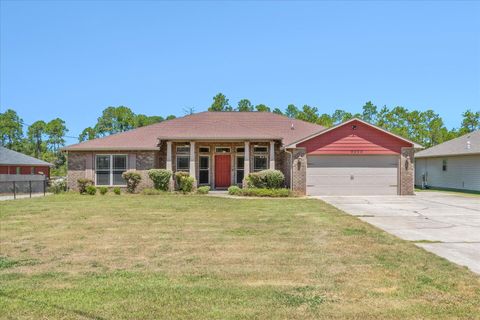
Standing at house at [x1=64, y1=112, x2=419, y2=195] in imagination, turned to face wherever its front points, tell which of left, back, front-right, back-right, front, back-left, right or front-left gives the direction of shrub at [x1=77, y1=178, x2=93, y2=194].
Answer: right

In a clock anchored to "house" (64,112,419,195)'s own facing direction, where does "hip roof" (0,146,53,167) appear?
The hip roof is roughly at 4 o'clock from the house.

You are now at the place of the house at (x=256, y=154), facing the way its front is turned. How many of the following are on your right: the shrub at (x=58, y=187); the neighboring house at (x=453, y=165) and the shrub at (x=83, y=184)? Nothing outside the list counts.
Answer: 2

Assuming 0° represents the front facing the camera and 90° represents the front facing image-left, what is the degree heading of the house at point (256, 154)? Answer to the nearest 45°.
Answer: approximately 0°

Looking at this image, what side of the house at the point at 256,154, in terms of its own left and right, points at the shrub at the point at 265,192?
front

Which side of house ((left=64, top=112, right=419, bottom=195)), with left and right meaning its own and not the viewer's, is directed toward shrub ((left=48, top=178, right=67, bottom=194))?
right

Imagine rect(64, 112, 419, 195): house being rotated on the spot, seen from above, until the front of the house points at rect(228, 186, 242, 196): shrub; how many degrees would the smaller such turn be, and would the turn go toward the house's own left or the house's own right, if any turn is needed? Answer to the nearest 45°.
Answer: approximately 45° to the house's own right

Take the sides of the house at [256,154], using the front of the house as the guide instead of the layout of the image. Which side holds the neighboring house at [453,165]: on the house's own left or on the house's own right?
on the house's own left

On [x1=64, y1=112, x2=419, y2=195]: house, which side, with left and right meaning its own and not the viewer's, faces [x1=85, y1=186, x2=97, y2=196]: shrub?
right

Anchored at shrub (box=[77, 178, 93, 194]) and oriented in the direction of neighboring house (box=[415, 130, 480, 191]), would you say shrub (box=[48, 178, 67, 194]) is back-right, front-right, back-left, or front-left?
back-left
